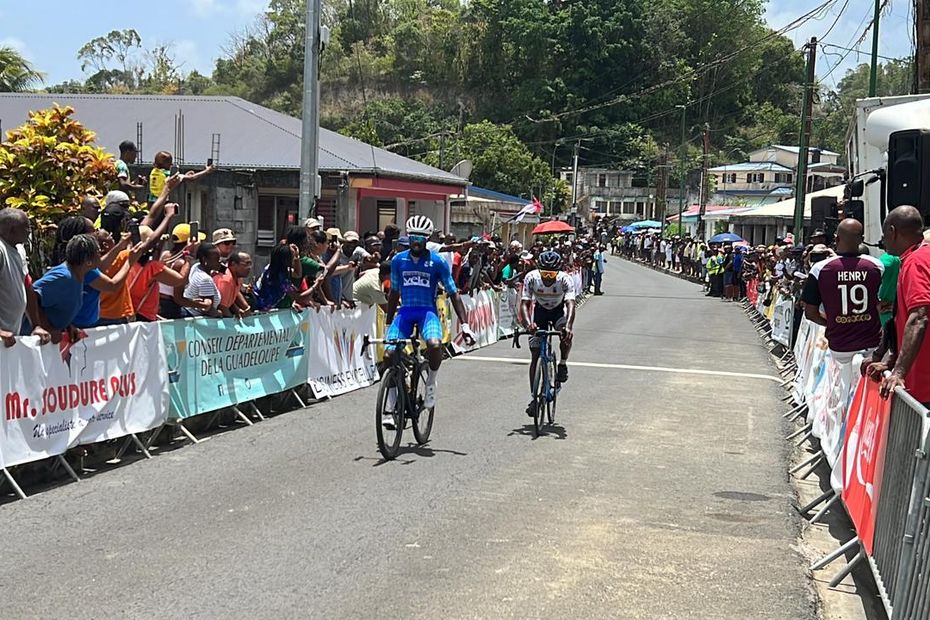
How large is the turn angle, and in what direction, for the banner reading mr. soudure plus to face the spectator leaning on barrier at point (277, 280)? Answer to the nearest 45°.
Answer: approximately 90° to its left

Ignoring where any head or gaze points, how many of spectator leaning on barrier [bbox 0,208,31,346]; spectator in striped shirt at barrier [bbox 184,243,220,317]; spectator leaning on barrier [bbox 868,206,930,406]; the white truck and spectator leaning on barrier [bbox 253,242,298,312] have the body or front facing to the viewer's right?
3

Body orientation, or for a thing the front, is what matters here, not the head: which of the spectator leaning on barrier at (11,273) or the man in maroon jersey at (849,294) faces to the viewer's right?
the spectator leaning on barrier

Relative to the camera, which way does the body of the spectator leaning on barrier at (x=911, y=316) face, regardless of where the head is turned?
to the viewer's left

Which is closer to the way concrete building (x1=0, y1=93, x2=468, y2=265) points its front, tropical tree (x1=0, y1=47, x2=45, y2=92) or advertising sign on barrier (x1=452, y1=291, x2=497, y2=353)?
the advertising sign on barrier

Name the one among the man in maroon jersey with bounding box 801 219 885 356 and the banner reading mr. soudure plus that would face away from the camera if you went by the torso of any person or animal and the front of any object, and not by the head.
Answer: the man in maroon jersey

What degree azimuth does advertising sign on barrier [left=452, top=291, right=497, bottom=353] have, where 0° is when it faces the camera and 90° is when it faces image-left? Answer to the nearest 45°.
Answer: approximately 315°

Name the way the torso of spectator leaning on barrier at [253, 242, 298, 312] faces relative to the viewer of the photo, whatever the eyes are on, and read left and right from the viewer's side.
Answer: facing to the right of the viewer

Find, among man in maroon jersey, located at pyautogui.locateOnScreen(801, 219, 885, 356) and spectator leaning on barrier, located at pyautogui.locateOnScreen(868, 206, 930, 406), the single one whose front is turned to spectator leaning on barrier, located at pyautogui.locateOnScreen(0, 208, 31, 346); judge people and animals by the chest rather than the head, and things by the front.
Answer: spectator leaning on barrier, located at pyautogui.locateOnScreen(868, 206, 930, 406)

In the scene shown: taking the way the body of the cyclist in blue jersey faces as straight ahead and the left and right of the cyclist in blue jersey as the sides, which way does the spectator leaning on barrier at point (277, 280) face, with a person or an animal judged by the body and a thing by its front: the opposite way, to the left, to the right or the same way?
to the left

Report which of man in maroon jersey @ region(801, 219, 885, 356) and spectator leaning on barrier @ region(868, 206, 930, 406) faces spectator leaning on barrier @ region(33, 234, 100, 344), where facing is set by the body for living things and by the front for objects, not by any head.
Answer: spectator leaning on barrier @ region(868, 206, 930, 406)
